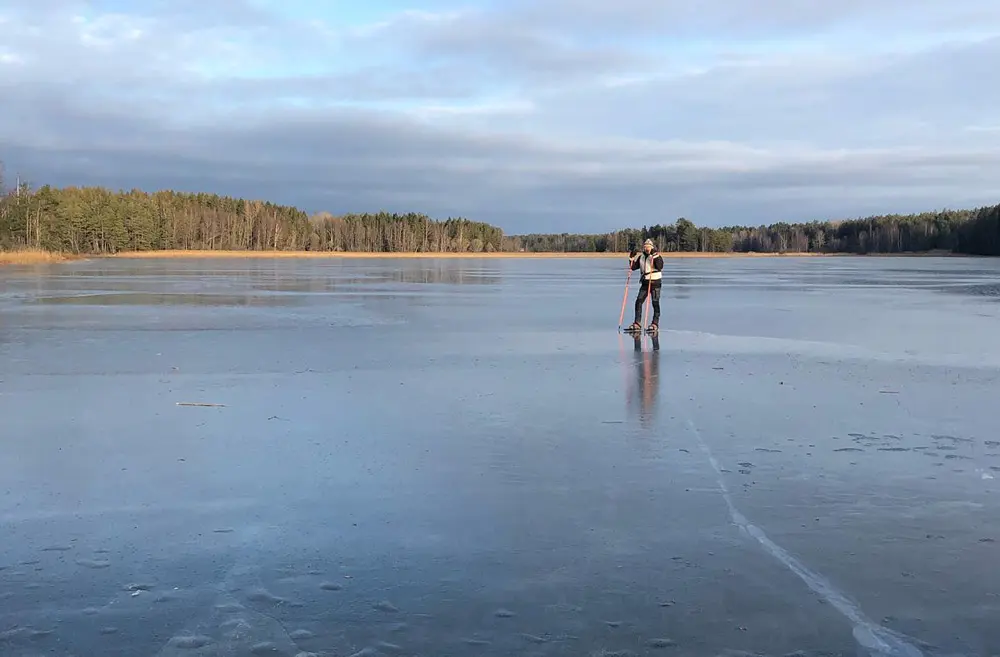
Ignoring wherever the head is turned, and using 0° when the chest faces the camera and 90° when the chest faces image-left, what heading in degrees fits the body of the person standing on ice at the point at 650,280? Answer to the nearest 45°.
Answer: approximately 0°
